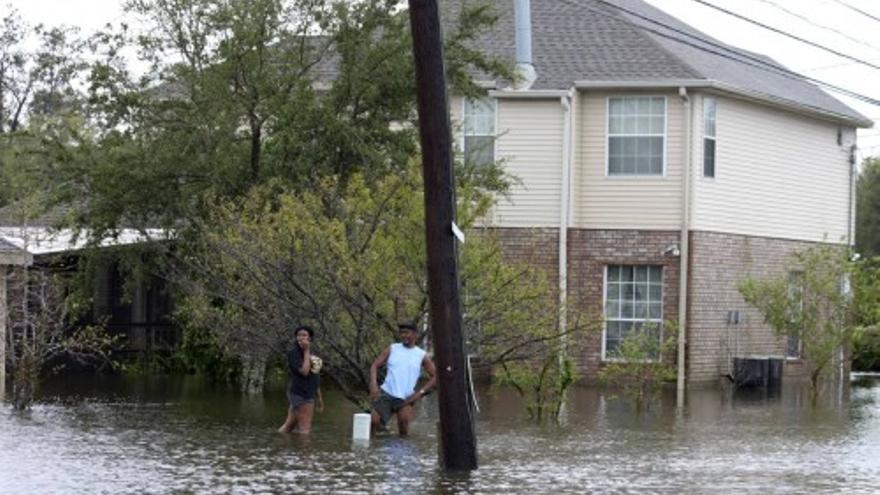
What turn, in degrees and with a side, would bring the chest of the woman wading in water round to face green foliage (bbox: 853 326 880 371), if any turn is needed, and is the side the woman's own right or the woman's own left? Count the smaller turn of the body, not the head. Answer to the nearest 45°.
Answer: approximately 90° to the woman's own left

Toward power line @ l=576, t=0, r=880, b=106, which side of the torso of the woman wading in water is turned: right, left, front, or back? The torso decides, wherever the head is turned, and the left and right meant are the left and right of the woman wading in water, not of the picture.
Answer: left

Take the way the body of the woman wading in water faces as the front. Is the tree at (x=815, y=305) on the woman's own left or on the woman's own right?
on the woman's own left

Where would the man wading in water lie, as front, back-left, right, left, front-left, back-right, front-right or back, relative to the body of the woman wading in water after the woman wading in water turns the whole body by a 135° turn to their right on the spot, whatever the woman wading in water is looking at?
back

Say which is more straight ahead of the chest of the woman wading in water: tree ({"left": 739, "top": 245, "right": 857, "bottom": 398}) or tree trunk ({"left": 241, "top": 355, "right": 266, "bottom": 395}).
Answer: the tree

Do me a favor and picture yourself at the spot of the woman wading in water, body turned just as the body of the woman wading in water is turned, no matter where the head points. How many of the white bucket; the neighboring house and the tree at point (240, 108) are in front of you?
1

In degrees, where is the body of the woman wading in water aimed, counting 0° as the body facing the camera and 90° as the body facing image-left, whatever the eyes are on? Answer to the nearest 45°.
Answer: approximately 315°
